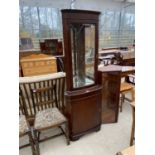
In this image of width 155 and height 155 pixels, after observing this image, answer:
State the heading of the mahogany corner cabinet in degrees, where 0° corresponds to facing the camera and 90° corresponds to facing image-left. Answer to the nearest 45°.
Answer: approximately 315°
